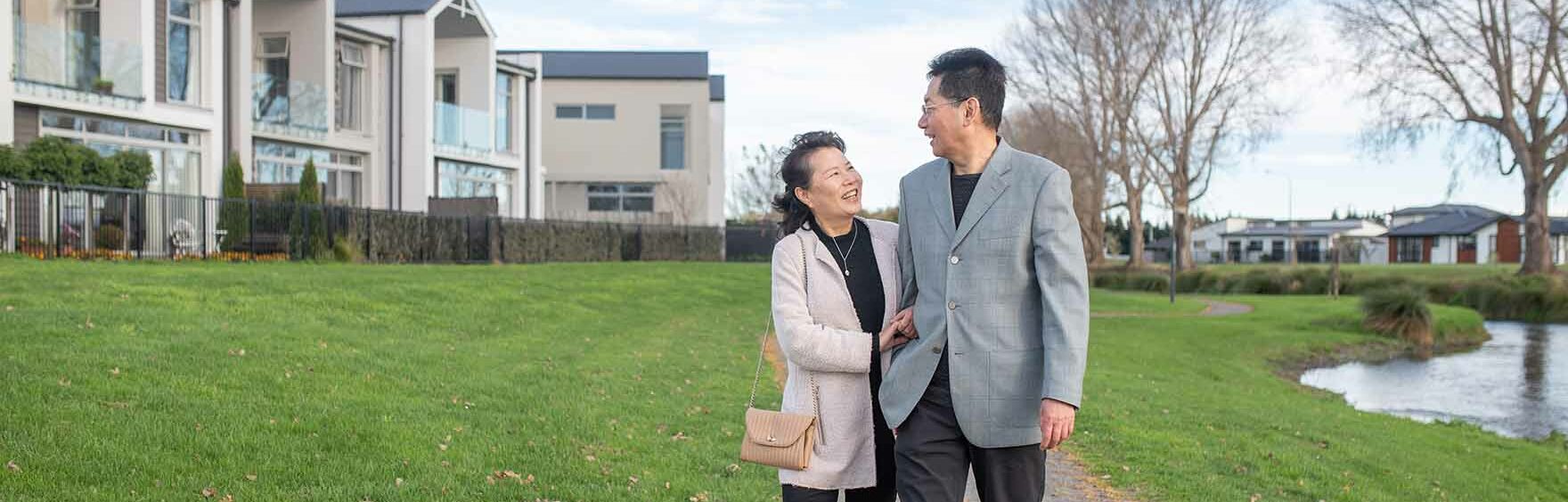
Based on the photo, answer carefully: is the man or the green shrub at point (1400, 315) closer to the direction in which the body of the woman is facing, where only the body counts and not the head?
the man

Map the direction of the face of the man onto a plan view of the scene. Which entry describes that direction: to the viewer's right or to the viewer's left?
to the viewer's left

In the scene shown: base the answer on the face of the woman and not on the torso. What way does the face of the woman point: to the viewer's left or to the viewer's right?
to the viewer's right

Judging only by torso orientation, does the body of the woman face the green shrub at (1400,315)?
no

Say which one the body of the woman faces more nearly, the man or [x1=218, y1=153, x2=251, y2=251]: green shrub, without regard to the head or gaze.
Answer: the man

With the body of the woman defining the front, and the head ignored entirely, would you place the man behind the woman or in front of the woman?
in front

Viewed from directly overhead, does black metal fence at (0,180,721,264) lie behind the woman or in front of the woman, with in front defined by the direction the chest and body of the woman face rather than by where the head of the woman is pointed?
behind

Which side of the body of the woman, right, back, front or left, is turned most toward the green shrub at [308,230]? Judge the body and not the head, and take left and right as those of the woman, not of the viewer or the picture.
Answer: back

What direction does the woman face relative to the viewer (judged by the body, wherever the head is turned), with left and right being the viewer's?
facing the viewer and to the right of the viewer

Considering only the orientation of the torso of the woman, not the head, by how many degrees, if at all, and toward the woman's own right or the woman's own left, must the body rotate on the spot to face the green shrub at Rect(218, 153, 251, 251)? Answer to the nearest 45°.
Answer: approximately 180°

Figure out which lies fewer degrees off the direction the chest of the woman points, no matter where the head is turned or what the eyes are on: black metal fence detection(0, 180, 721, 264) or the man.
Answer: the man

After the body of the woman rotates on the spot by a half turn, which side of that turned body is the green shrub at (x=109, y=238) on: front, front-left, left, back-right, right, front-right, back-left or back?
front
